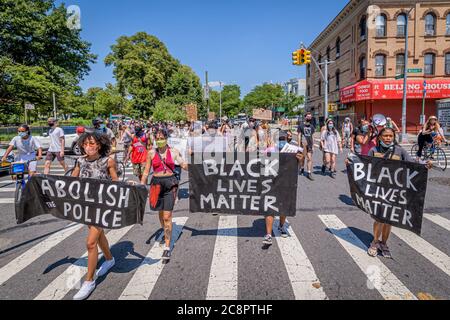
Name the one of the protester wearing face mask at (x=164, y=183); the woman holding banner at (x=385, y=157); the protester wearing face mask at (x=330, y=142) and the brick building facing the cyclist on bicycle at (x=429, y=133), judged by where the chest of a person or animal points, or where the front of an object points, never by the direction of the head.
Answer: the brick building

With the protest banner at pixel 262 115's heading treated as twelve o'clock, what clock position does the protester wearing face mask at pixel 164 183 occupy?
The protester wearing face mask is roughly at 12 o'clock from the protest banner.

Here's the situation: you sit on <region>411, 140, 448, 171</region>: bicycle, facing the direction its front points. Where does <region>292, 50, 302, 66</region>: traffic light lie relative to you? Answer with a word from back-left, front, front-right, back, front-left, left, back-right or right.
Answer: back

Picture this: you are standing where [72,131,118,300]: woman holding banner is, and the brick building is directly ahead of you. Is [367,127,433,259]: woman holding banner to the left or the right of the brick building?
right

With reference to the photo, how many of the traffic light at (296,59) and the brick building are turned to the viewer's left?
1

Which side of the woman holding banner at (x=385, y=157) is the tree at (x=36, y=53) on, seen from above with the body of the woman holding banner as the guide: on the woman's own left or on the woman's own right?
on the woman's own right

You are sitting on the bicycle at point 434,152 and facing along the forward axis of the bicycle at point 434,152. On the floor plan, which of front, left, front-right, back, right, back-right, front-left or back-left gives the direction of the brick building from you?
back-left

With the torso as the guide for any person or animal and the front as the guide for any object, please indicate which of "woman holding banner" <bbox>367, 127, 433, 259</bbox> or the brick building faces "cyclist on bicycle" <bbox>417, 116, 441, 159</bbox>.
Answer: the brick building

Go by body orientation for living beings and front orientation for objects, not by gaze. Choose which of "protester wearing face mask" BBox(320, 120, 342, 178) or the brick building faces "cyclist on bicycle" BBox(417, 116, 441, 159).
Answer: the brick building
